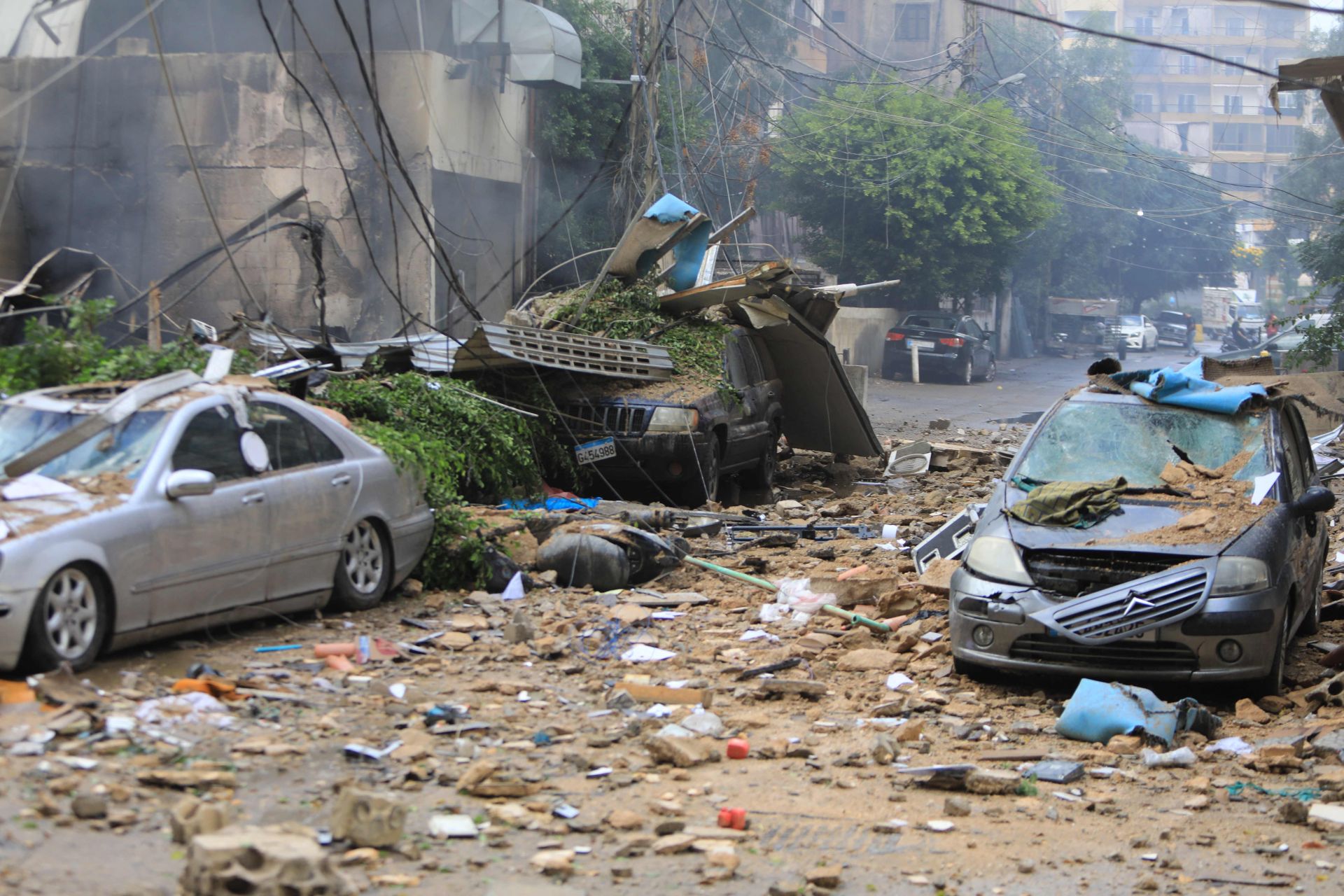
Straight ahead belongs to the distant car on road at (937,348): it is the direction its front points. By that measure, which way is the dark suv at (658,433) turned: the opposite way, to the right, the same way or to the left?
the opposite way

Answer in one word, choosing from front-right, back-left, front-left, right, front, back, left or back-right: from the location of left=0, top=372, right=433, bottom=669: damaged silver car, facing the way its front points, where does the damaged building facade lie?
back-right

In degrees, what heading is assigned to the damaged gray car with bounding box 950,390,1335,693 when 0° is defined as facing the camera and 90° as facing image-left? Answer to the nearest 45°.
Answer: approximately 0°

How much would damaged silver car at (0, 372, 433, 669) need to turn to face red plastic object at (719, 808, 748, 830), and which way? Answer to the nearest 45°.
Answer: approximately 90° to its left

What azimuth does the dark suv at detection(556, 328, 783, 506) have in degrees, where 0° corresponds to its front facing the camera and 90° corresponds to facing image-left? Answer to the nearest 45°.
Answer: approximately 45°

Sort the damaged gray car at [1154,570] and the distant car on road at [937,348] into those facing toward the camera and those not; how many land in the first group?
1

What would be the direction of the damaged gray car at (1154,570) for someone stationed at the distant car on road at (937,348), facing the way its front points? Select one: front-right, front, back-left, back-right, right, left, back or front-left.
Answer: back-right

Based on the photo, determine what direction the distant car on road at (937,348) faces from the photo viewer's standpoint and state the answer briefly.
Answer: facing away from the viewer and to the right of the viewer
